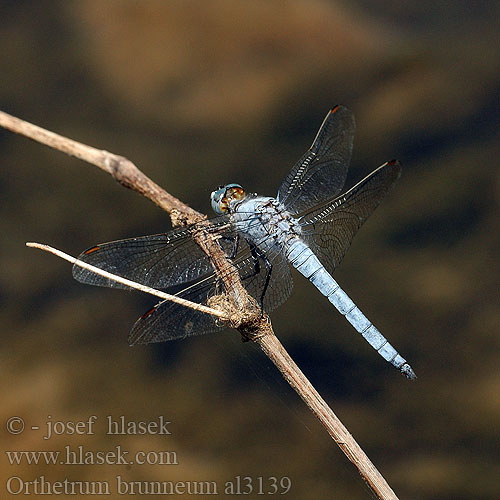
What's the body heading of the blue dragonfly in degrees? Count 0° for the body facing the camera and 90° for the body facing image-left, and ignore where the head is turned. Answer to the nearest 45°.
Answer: approximately 135°
